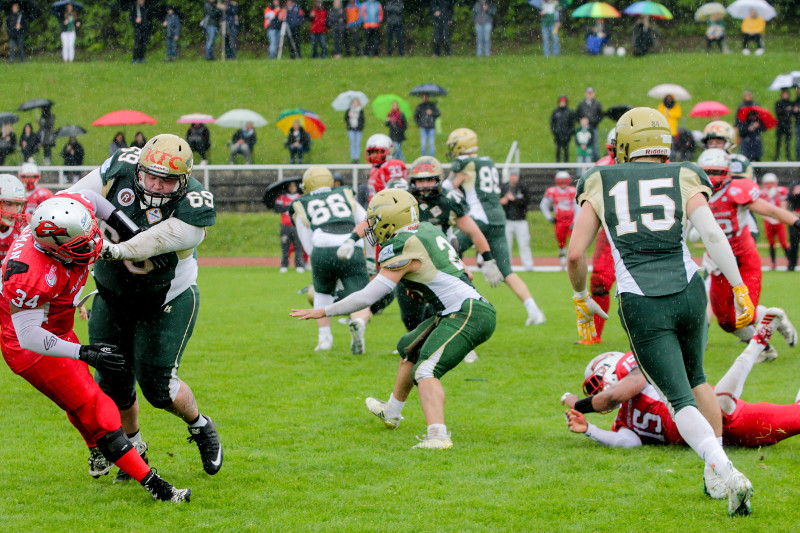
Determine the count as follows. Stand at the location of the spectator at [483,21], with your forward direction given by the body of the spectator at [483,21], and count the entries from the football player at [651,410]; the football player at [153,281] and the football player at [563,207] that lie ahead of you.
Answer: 3

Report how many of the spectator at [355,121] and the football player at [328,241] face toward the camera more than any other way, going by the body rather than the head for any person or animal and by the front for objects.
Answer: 1

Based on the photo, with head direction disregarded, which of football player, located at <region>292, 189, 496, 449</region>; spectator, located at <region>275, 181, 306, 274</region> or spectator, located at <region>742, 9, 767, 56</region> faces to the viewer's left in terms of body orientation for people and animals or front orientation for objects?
the football player

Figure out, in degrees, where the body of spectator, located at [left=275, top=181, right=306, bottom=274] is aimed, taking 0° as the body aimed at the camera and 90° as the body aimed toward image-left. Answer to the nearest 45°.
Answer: approximately 0°

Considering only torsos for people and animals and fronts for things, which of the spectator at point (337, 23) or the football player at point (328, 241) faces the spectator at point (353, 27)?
the football player

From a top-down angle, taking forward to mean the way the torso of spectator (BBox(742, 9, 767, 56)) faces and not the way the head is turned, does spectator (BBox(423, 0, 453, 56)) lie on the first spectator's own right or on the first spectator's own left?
on the first spectator's own right

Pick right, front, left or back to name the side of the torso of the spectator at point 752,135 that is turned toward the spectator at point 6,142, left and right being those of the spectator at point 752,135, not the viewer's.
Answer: right

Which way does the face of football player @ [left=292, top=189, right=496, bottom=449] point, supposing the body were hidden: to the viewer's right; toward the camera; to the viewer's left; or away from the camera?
to the viewer's left

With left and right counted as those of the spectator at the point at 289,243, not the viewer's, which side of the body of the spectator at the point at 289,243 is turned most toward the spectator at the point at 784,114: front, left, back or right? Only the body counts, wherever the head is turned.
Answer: left
